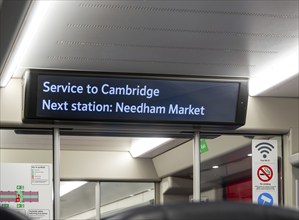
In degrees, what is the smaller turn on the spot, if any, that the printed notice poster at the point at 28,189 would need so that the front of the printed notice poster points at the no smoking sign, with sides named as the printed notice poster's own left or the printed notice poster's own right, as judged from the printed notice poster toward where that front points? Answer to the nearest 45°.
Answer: approximately 90° to the printed notice poster's own left

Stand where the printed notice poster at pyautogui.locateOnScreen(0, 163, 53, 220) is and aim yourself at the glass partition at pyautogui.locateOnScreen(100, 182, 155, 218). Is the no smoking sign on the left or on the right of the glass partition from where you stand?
right

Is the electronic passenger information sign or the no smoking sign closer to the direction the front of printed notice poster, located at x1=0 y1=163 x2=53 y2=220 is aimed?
the electronic passenger information sign

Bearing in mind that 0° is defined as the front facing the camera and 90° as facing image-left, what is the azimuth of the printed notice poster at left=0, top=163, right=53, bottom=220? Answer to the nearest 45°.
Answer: approximately 0°

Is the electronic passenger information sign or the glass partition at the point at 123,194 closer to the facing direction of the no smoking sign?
the electronic passenger information sign

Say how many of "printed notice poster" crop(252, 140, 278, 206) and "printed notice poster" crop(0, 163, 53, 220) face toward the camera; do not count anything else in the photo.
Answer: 2

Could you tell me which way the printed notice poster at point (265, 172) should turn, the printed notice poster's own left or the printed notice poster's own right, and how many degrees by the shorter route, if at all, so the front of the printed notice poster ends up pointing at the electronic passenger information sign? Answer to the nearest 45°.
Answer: approximately 45° to the printed notice poster's own right

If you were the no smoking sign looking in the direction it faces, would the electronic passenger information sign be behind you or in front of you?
in front
